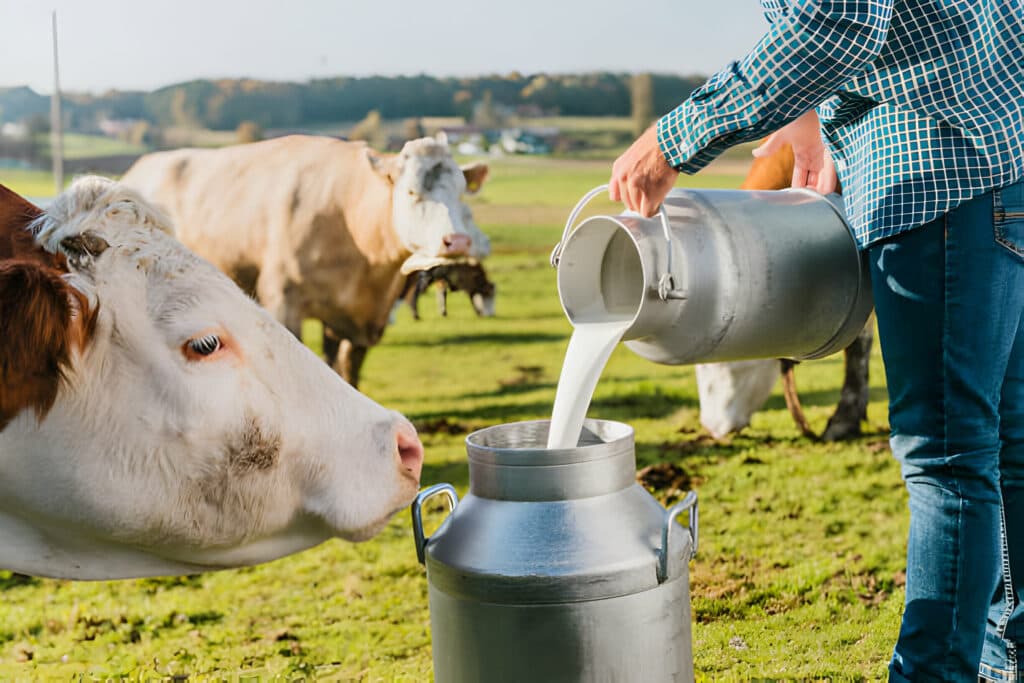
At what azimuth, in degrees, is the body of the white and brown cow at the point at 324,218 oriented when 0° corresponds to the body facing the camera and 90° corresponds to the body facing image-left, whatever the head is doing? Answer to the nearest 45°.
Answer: approximately 315°

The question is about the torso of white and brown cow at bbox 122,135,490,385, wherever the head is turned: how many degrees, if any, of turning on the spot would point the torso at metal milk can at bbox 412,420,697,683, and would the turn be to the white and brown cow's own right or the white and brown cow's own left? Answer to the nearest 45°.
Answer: approximately 45° to the white and brown cow's own right

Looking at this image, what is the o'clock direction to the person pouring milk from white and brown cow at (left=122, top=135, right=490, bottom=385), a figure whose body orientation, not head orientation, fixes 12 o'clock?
The person pouring milk is roughly at 1 o'clock from the white and brown cow.

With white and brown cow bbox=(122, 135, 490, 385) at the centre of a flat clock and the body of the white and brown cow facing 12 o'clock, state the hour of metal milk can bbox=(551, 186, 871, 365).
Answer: The metal milk can is roughly at 1 o'clock from the white and brown cow.

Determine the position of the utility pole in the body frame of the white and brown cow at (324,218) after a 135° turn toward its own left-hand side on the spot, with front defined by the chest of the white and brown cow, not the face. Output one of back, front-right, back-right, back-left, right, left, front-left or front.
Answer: front-left

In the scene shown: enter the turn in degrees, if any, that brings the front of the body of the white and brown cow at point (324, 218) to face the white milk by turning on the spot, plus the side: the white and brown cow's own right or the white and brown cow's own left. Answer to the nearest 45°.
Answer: approximately 45° to the white and brown cow's own right
